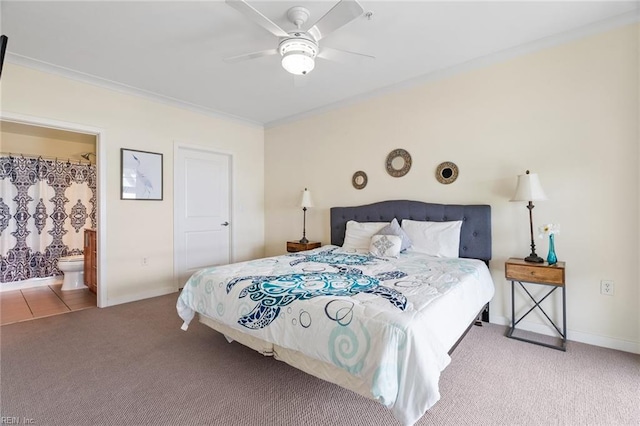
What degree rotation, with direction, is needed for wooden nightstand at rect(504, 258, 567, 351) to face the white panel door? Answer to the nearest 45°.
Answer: approximately 45° to its right

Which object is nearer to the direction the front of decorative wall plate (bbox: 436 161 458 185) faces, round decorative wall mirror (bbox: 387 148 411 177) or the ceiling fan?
the ceiling fan

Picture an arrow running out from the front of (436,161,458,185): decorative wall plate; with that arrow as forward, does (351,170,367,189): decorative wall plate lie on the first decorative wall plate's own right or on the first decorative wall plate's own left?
on the first decorative wall plate's own right

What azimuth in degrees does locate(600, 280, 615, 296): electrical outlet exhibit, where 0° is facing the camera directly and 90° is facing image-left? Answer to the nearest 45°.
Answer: approximately 0°

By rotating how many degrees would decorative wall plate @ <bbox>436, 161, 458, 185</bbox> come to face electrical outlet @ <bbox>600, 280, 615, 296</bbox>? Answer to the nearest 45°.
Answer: approximately 90° to its left

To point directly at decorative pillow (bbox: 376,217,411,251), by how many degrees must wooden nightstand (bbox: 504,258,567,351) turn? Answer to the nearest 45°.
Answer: approximately 45° to its right

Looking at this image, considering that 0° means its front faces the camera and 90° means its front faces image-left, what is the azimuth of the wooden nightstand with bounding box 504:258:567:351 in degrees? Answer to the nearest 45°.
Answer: approximately 45°

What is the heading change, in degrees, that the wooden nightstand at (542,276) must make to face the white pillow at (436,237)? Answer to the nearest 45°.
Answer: approximately 45° to its right

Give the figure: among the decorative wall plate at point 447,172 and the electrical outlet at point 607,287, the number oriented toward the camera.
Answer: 2

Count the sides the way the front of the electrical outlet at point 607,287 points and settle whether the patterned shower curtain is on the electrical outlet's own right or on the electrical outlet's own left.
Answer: on the electrical outlet's own right
